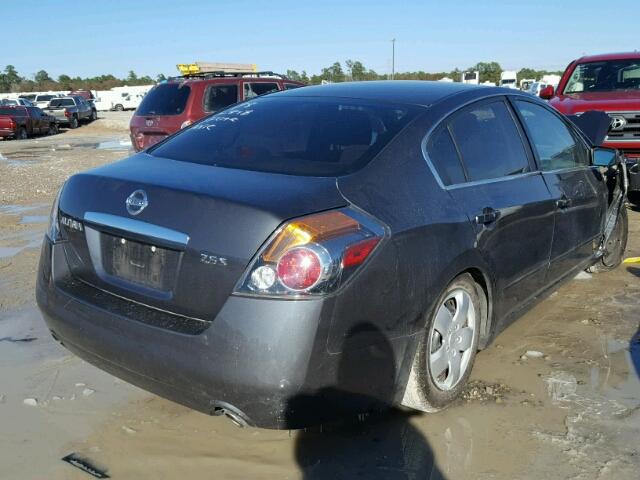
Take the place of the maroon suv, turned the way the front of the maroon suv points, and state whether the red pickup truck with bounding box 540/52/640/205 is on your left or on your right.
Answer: on your right

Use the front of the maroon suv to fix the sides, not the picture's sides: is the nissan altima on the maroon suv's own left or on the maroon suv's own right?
on the maroon suv's own right

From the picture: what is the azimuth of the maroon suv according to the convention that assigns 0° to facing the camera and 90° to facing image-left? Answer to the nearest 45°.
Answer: approximately 225°

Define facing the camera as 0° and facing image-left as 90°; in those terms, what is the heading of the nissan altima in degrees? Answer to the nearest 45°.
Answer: approximately 225°

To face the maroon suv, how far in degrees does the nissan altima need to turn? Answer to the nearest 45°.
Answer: approximately 45° to its left

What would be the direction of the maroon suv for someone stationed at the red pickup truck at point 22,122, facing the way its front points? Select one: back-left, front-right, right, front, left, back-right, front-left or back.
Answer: back-right
